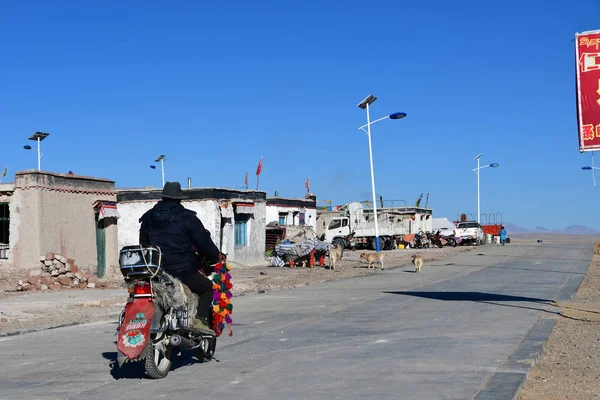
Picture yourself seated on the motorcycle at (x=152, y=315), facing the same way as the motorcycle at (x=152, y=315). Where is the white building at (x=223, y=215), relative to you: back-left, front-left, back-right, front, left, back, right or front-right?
front-left

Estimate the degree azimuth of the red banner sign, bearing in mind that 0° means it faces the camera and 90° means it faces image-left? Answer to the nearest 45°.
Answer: approximately 0°

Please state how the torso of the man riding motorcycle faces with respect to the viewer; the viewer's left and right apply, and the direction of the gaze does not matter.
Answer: facing away from the viewer and to the right of the viewer

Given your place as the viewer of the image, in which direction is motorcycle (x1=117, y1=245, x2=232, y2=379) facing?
facing away from the viewer and to the right of the viewer

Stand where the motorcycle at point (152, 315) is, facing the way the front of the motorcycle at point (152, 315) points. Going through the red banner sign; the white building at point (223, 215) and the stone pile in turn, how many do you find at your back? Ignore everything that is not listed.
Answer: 0

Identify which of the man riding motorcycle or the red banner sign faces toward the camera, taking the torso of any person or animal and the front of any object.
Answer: the red banner sign

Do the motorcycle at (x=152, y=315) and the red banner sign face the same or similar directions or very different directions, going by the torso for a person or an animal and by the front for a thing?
very different directions

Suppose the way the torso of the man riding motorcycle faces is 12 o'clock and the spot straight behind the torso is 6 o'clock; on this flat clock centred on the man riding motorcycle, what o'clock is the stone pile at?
The stone pile is roughly at 10 o'clock from the man riding motorcycle.

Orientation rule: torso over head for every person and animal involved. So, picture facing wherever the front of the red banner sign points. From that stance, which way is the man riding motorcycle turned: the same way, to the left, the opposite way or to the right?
the opposite way

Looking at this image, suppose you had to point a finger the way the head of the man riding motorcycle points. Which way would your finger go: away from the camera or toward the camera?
away from the camera

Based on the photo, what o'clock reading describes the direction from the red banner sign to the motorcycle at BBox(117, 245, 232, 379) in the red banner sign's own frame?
The motorcycle is roughly at 1 o'clock from the red banner sign.

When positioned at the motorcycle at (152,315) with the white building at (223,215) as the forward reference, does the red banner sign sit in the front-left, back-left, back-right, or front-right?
front-right

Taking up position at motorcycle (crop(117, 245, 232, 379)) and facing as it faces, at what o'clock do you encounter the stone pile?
The stone pile is roughly at 10 o'clock from the motorcycle.

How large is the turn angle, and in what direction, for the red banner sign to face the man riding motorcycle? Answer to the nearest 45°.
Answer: approximately 45° to its right

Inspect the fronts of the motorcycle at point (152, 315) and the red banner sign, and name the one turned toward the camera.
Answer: the red banner sign
